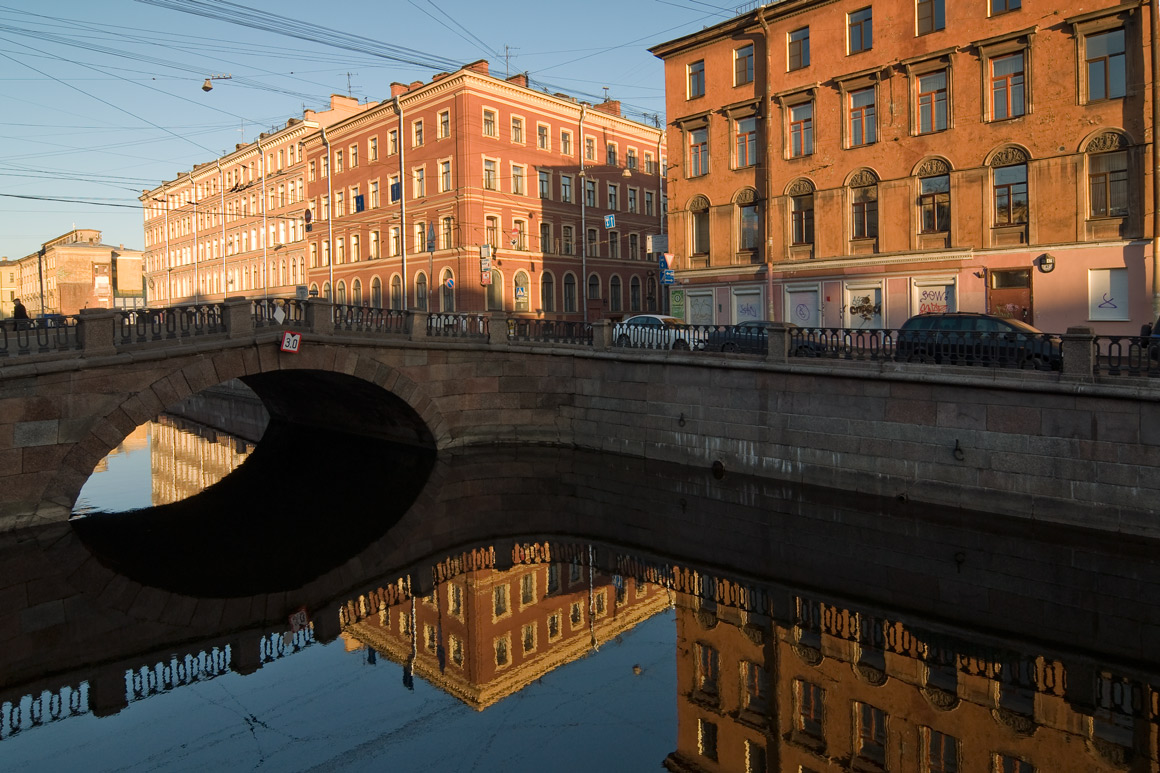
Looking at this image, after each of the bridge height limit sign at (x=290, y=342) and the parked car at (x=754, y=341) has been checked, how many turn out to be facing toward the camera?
1

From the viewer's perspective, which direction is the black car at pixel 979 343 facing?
to the viewer's right

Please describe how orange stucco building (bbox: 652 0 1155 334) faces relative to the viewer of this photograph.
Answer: facing the viewer and to the left of the viewer

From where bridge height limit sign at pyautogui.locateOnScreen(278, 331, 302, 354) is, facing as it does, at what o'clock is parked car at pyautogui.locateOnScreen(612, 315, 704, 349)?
The parked car is roughly at 9 o'clock from the bridge height limit sign.

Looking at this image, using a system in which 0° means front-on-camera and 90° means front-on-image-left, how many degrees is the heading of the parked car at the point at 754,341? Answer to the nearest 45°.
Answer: approximately 270°

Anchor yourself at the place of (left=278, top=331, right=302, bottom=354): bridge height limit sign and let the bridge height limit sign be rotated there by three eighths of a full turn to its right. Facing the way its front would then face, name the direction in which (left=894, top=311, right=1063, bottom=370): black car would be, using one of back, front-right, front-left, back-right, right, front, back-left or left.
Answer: back

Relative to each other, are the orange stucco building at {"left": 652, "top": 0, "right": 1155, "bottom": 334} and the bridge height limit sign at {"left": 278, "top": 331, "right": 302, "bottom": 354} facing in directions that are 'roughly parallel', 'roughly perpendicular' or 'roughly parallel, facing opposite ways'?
roughly perpendicular

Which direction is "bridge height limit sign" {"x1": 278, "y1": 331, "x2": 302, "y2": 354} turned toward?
toward the camera

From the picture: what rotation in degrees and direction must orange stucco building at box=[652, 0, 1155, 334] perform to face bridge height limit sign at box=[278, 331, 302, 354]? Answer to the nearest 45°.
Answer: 0° — it already faces it

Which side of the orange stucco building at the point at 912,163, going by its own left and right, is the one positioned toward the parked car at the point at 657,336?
front

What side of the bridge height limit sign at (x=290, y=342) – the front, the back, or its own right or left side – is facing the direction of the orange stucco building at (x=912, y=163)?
left

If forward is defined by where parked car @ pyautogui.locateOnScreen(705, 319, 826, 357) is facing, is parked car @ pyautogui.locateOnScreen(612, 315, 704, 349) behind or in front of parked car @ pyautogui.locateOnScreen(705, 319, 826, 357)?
behind

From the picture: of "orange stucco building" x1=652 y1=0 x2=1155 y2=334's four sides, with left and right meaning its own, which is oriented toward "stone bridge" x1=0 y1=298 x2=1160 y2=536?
front
